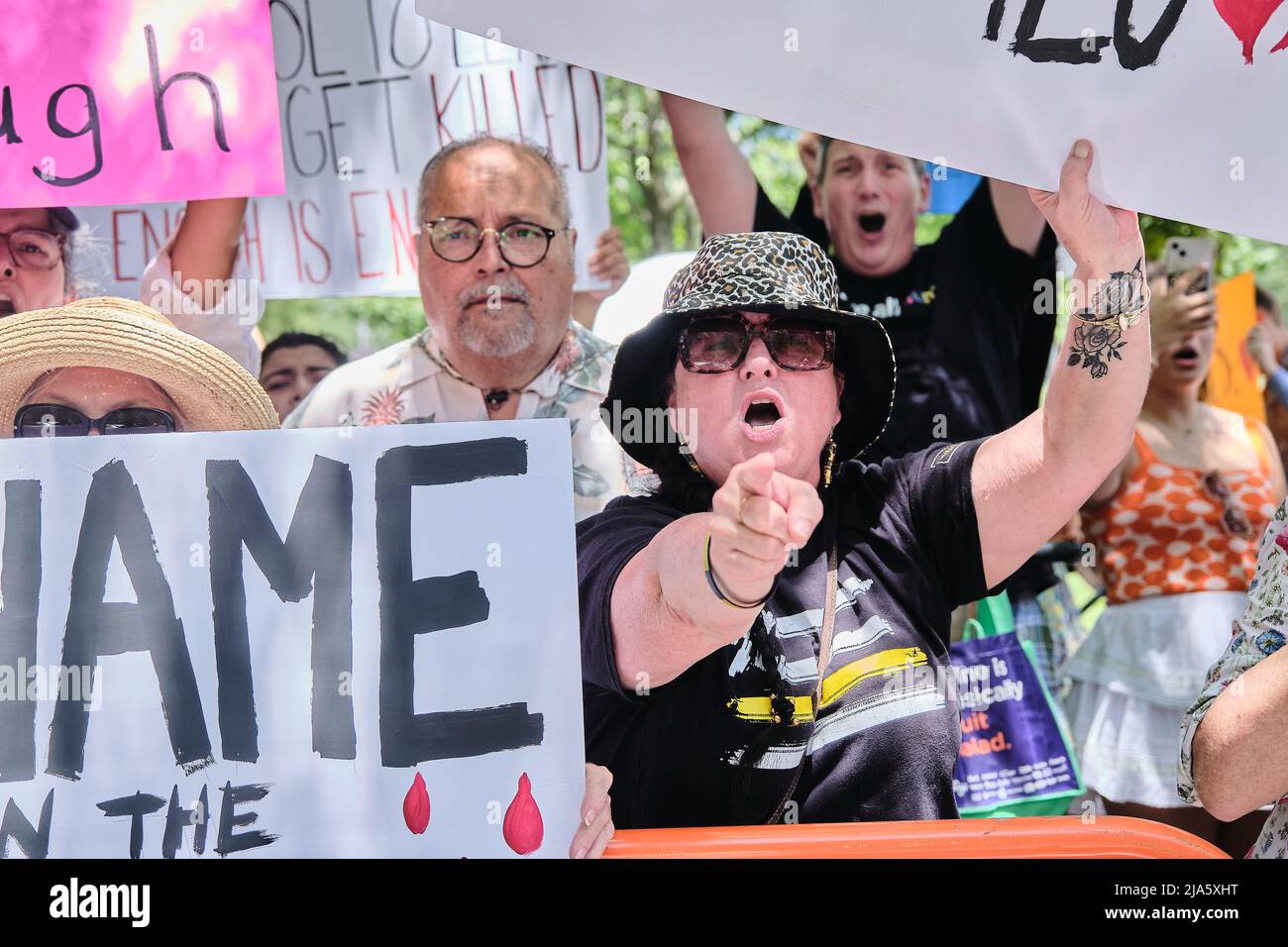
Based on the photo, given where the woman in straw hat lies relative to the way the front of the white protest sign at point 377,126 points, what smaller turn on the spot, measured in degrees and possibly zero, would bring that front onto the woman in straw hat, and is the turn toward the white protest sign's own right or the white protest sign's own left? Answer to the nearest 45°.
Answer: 0° — it already faces them

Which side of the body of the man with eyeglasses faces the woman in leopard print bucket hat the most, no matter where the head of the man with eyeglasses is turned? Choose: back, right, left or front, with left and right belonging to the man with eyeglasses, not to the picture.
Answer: front

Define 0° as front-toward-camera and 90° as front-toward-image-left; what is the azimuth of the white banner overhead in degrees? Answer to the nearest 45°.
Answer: approximately 0°

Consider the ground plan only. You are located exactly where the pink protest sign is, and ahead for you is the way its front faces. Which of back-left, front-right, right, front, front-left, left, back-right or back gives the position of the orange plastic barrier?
front-left

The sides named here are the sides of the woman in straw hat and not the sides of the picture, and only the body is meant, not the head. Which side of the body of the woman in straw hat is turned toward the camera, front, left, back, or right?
front

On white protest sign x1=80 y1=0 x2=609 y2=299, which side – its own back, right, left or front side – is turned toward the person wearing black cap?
right

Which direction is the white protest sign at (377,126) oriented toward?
toward the camera

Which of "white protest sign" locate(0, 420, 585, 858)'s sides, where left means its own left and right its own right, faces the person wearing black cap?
back

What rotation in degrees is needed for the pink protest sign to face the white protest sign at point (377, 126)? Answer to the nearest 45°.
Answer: approximately 135° to its left

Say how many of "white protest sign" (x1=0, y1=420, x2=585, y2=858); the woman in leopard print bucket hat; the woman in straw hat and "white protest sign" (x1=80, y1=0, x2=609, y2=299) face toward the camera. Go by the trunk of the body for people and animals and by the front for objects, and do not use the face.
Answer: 4

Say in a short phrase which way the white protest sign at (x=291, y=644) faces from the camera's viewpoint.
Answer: facing the viewer

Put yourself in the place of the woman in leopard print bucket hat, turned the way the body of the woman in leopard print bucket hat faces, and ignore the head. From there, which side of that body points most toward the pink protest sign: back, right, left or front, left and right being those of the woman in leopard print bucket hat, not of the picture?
right

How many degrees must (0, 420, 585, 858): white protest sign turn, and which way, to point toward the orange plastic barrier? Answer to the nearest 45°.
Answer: approximately 90° to its left

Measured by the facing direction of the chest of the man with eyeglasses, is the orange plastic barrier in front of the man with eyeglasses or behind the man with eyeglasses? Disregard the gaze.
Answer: in front
